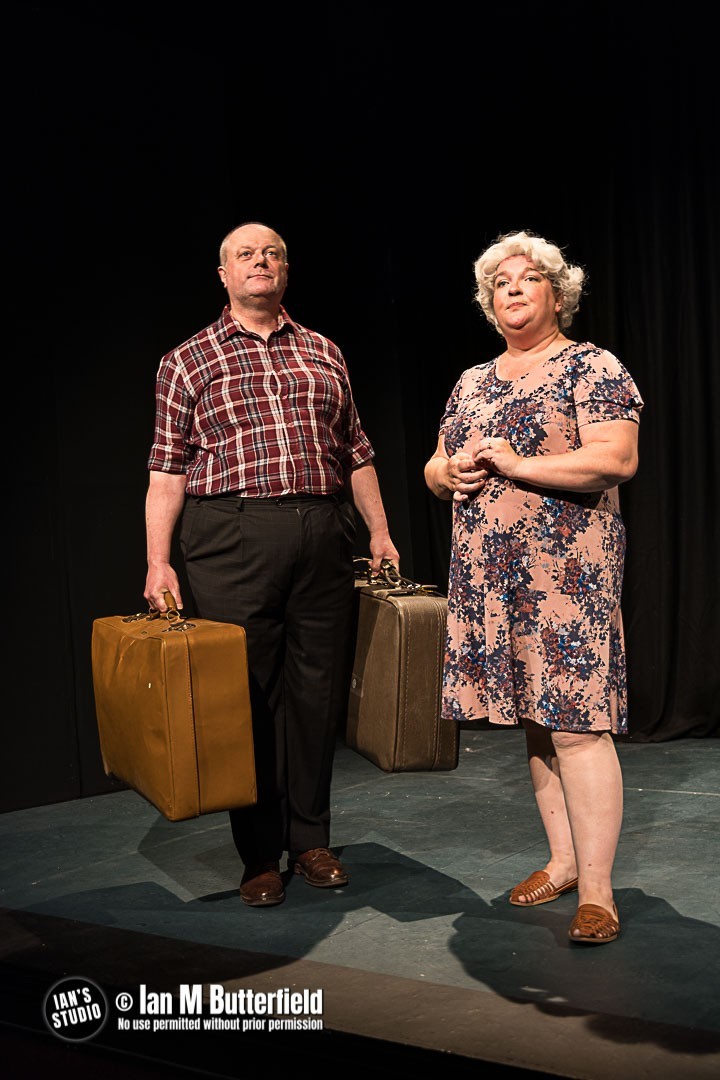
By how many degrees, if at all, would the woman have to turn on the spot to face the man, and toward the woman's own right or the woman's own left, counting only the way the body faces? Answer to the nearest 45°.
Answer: approximately 90° to the woman's own right

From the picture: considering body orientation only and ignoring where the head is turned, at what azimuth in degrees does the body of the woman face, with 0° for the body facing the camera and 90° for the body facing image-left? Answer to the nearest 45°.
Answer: approximately 45°
